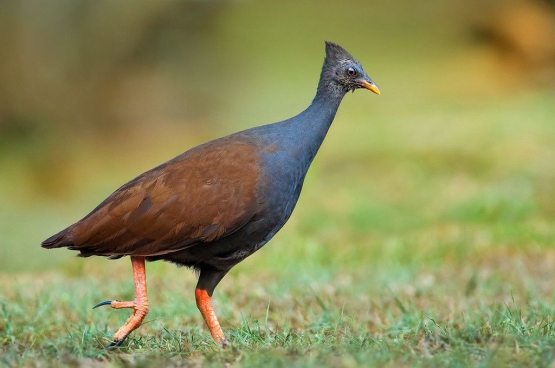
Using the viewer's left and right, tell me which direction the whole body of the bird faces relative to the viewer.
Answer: facing to the right of the viewer
